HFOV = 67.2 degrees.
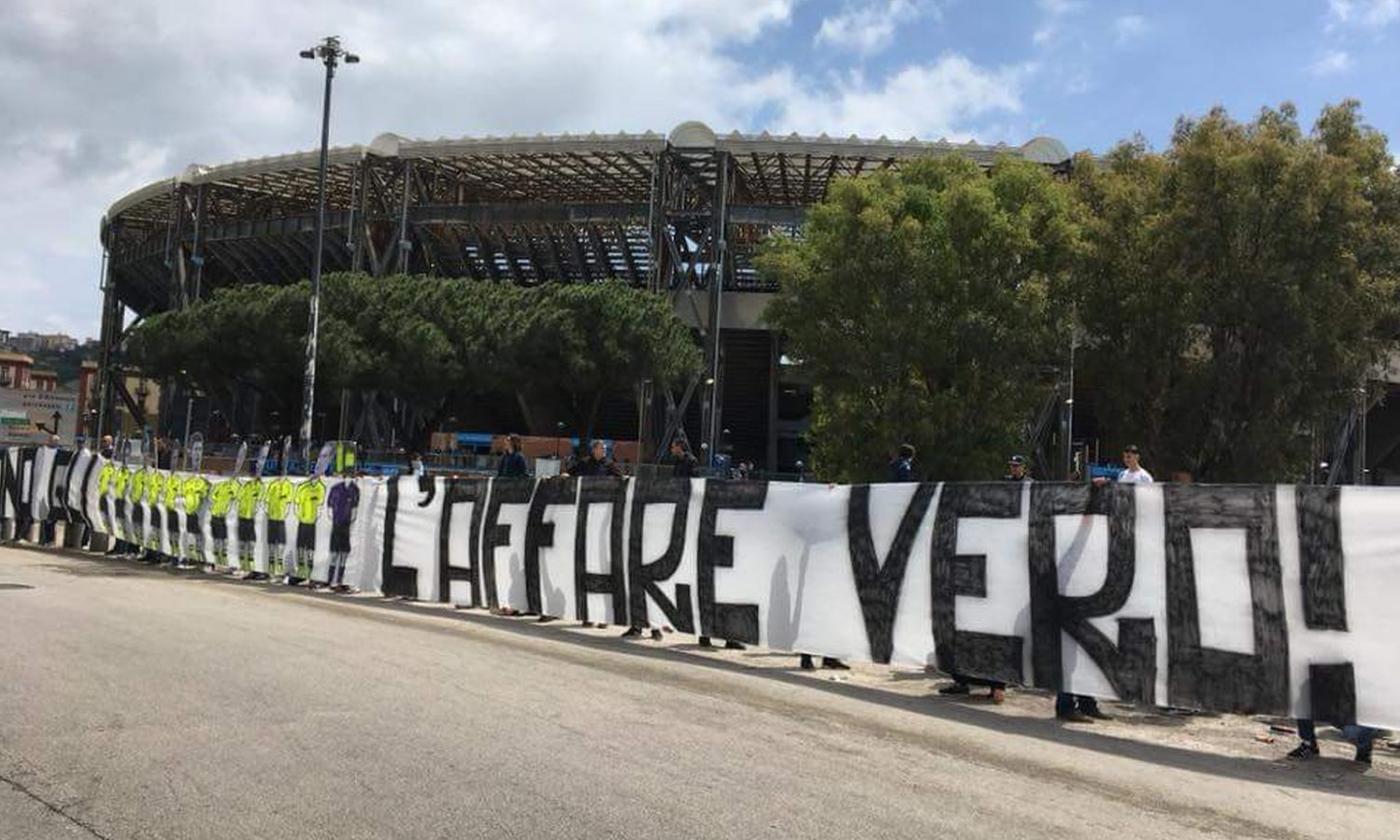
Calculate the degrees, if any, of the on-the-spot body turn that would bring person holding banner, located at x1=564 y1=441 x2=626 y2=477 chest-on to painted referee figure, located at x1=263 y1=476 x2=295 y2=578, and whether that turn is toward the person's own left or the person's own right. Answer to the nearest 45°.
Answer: approximately 135° to the person's own right

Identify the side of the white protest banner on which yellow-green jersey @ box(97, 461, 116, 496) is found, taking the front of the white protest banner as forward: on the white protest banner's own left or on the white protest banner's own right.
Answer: on the white protest banner's own right

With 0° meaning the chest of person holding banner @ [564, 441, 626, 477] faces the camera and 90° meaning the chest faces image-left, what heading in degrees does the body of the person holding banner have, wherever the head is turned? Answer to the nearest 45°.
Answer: approximately 0°

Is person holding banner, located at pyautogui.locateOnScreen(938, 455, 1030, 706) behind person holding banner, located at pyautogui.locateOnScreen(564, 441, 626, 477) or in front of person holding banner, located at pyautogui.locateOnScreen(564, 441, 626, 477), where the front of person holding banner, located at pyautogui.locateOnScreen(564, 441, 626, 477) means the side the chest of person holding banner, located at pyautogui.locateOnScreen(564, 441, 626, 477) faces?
in front

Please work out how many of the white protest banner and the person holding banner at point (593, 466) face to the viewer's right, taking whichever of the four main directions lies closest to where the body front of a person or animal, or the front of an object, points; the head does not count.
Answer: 0

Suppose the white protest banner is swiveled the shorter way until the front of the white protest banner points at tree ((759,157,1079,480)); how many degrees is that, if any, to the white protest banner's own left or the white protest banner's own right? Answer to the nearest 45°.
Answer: approximately 135° to the white protest banner's own right

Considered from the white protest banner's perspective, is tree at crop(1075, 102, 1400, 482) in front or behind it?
behind

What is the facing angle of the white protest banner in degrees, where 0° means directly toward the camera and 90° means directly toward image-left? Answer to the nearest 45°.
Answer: approximately 45°

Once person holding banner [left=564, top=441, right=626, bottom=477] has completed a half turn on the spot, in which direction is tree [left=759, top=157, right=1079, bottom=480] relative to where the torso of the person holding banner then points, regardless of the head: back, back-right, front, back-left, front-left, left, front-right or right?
front-right
